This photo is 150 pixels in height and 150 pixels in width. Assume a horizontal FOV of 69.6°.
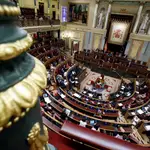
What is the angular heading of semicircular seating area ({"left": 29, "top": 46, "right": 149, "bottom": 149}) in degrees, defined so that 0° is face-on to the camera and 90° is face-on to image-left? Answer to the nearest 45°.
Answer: approximately 225°

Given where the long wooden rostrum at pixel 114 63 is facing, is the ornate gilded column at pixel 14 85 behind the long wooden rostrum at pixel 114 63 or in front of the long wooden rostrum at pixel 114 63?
in front

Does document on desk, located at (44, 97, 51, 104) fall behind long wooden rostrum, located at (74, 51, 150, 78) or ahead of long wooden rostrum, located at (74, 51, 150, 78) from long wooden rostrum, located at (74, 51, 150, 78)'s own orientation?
ahead

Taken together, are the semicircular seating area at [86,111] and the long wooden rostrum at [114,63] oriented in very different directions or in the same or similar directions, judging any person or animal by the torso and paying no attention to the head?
very different directions
